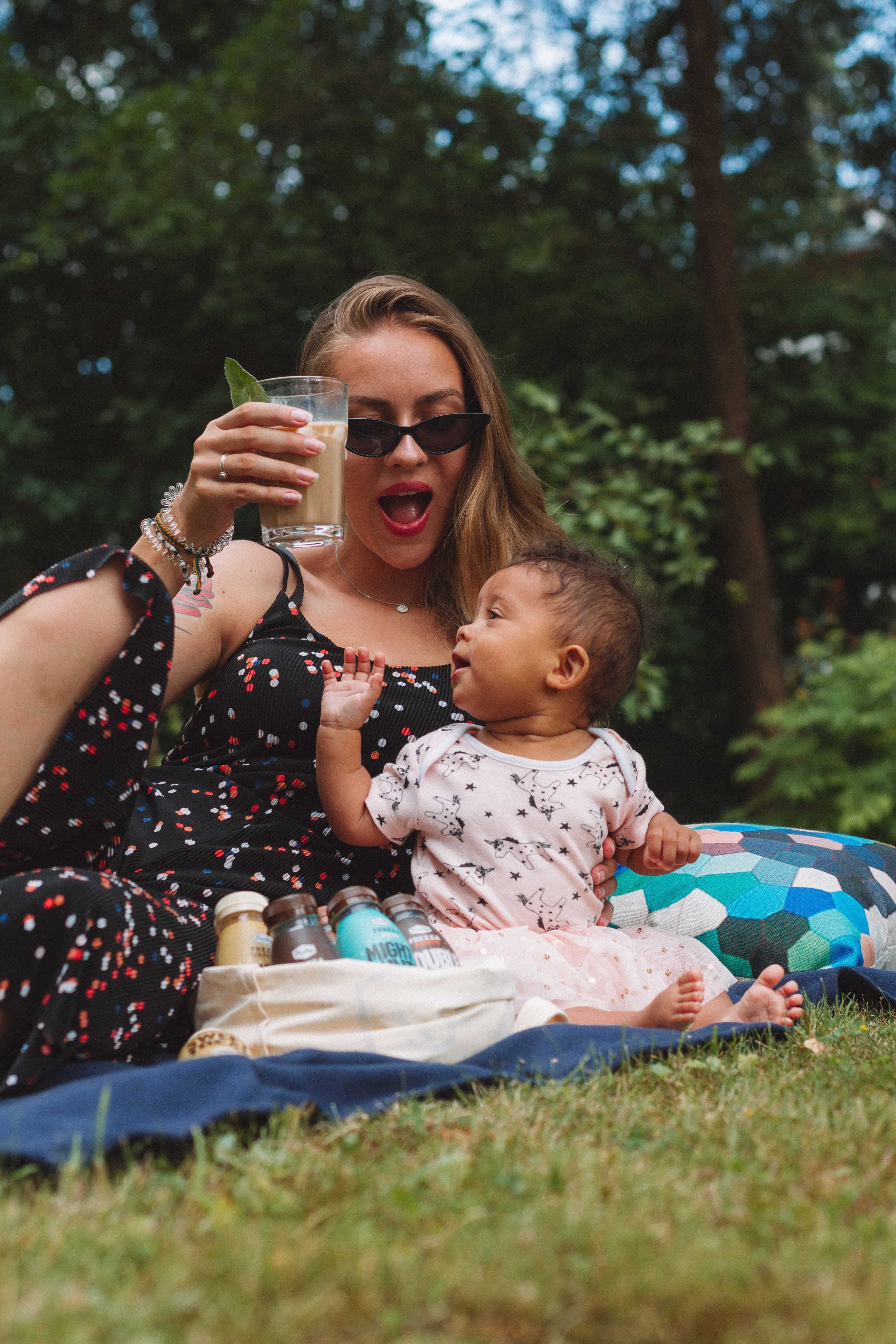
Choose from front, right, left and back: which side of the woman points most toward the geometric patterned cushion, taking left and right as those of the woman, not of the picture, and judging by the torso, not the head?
left

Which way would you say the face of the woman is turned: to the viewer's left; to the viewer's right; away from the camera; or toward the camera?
toward the camera

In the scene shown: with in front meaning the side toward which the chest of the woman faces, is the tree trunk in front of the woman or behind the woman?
behind

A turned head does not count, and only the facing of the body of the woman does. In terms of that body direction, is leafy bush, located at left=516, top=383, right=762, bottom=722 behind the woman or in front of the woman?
behind

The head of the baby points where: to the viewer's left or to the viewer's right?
to the viewer's left

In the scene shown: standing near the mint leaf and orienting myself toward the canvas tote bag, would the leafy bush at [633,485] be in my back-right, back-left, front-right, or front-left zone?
back-left

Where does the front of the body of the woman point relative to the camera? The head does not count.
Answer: toward the camera

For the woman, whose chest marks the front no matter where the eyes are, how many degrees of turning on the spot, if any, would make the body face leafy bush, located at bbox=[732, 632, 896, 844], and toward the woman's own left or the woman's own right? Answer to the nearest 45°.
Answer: approximately 135° to the woman's own left
